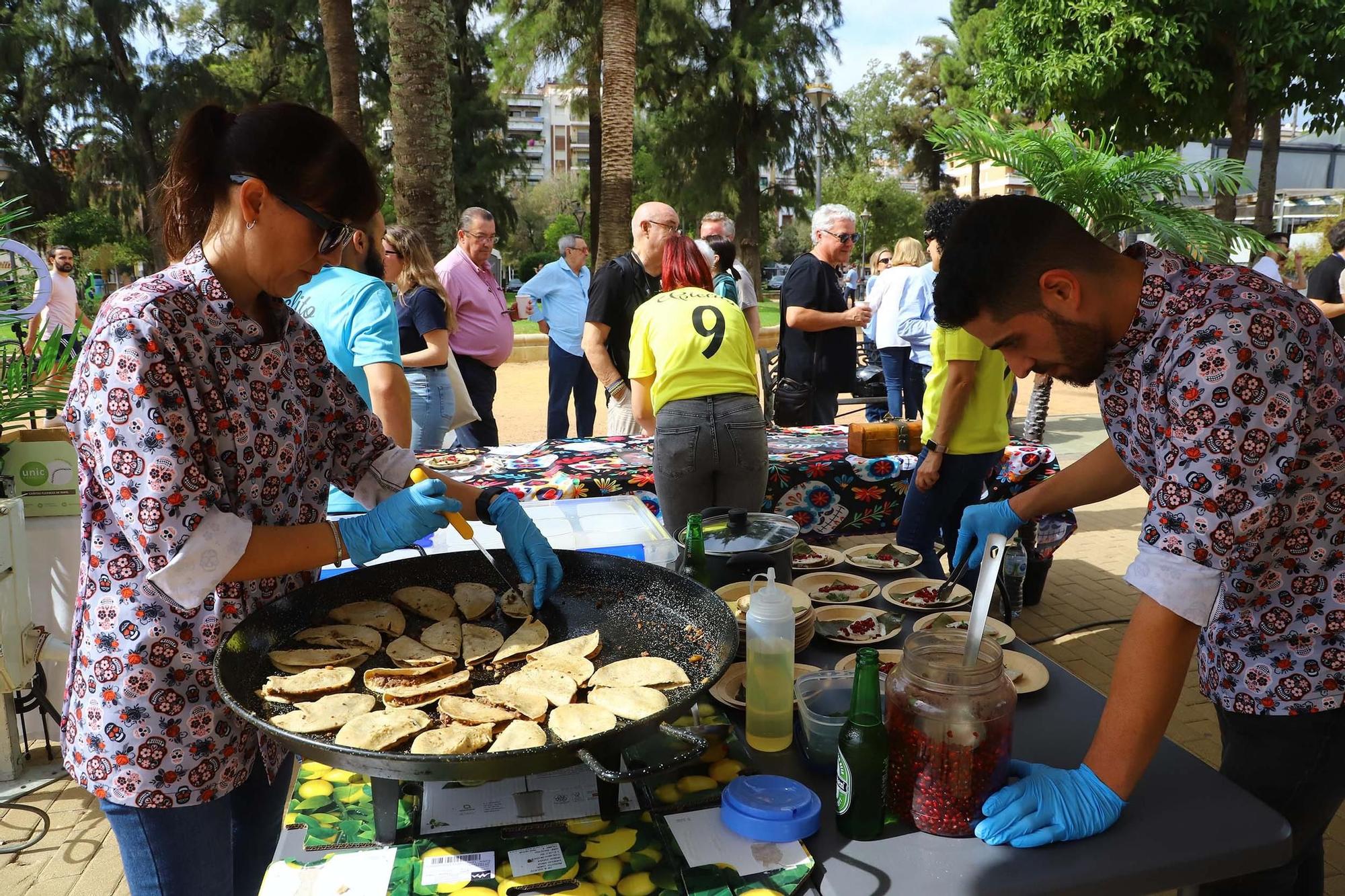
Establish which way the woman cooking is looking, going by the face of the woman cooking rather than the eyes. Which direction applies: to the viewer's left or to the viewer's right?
to the viewer's right

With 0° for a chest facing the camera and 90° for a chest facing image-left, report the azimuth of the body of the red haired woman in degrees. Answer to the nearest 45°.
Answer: approximately 180°

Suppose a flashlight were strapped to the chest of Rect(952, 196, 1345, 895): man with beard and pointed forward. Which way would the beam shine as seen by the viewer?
to the viewer's left

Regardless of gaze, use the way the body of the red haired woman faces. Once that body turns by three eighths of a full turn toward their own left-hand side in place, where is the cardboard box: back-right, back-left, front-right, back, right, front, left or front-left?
front-right

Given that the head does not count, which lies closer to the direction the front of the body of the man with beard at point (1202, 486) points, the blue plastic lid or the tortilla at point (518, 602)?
the tortilla

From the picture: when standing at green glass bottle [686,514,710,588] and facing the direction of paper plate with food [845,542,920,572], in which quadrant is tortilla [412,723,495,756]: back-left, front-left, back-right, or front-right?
back-right

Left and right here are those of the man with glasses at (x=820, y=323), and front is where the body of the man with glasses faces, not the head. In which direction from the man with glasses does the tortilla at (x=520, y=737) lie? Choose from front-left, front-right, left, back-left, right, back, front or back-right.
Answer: right

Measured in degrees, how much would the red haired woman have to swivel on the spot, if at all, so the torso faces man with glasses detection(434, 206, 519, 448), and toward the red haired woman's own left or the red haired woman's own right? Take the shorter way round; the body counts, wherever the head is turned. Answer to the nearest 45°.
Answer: approximately 45° to the red haired woman's own left
